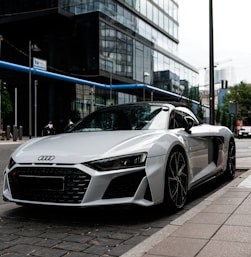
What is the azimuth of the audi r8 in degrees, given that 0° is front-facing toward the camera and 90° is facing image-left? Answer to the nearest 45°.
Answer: approximately 45°

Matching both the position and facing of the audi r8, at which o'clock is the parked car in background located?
The parked car in background is roughly at 5 o'clock from the audi r8.

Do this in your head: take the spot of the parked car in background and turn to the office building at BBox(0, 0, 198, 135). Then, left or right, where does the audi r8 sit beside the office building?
left

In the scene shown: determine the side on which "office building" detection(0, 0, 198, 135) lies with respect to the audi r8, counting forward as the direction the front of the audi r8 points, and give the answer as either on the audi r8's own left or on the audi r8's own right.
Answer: on the audi r8's own right
